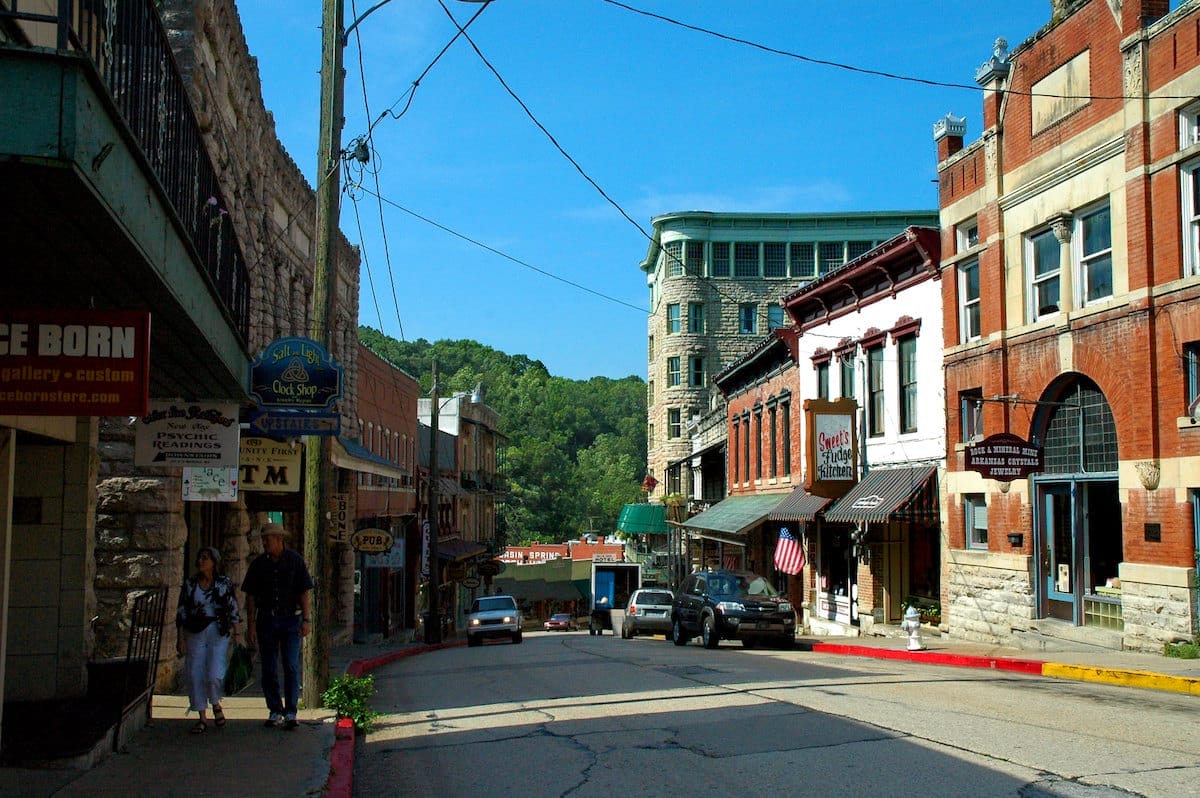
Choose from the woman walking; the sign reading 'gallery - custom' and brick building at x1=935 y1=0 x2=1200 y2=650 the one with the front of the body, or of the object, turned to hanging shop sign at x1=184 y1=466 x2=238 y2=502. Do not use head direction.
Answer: the brick building

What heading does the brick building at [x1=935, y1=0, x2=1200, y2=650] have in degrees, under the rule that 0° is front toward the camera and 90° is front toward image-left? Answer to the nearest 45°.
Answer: approximately 45°

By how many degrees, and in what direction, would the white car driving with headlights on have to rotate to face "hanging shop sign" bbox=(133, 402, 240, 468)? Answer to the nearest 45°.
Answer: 0° — it already faces it

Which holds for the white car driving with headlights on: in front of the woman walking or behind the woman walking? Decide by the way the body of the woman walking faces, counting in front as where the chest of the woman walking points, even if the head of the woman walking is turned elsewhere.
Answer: behind

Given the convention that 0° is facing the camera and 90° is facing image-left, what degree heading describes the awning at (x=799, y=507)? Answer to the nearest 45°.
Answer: approximately 45°

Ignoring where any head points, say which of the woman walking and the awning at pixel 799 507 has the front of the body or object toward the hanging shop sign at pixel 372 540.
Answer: the awning

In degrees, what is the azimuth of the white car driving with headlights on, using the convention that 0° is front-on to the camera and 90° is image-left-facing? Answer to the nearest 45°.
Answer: approximately 0°

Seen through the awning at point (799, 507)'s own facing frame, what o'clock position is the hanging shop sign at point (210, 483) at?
The hanging shop sign is roughly at 11 o'clock from the awning.

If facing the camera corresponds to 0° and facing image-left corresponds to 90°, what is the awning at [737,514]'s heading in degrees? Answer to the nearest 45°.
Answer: approximately 45°
